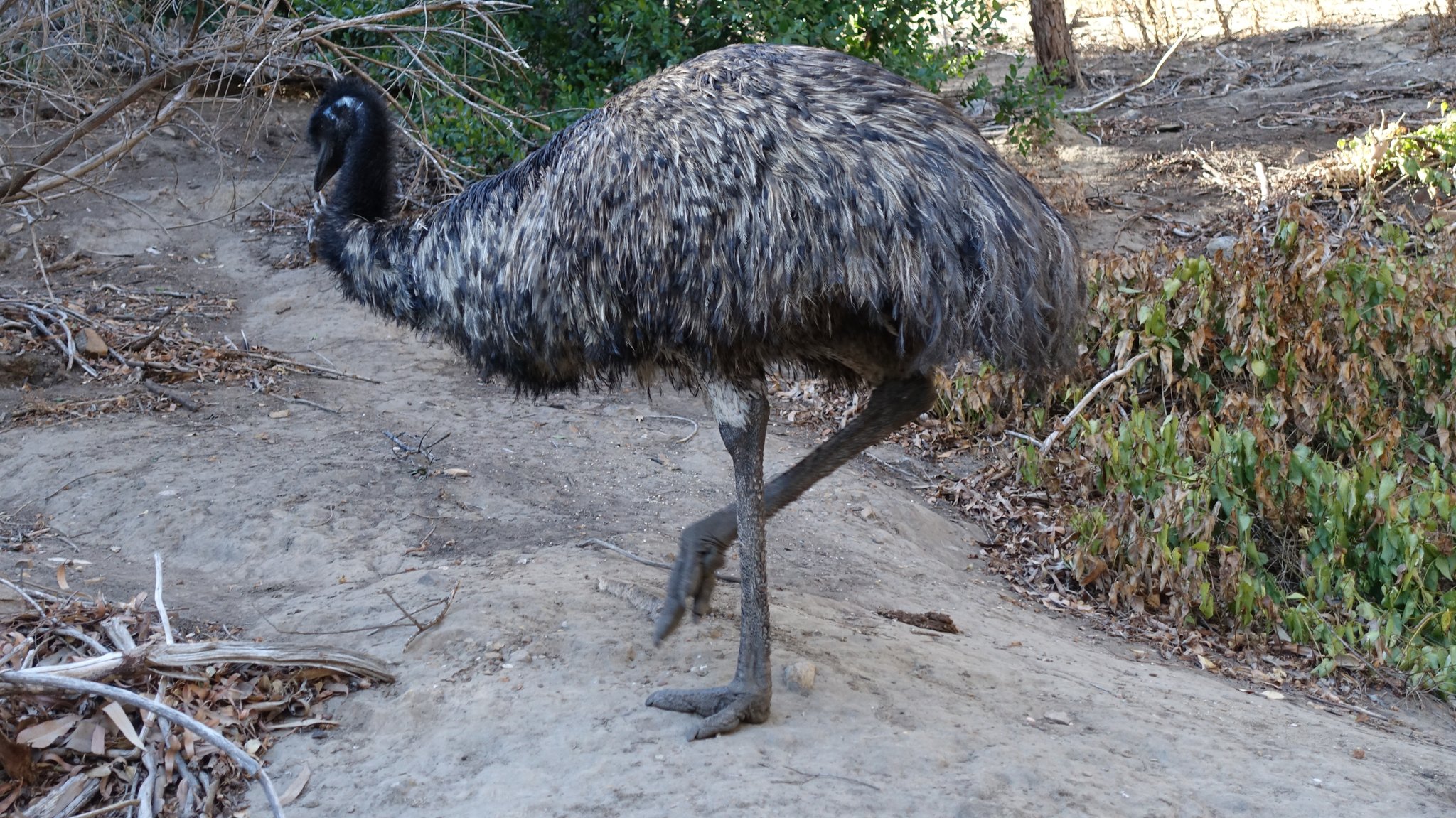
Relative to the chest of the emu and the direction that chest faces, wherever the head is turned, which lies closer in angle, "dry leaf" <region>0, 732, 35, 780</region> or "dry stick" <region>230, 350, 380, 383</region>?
the dry leaf

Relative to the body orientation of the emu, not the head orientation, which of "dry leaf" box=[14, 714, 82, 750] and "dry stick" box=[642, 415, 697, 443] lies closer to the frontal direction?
the dry leaf

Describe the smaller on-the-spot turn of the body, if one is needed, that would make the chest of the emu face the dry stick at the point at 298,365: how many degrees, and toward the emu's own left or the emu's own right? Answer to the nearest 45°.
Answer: approximately 45° to the emu's own right

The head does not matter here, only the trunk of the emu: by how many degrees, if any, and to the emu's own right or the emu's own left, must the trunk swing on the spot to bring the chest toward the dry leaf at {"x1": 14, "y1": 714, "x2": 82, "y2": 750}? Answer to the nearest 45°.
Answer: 0° — it already faces it

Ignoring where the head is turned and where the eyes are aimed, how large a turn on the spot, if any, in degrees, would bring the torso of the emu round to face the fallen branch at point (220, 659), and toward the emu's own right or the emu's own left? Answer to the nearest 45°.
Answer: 0° — it already faces it

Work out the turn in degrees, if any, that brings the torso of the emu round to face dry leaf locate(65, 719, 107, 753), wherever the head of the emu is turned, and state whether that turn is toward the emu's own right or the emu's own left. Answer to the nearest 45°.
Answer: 0° — it already faces it

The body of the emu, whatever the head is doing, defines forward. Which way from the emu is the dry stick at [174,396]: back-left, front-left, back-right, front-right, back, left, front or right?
front-right

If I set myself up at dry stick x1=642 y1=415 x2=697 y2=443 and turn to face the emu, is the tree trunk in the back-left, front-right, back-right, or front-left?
back-left

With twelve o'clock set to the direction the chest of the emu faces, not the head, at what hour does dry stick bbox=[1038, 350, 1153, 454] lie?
The dry stick is roughly at 4 o'clock from the emu.

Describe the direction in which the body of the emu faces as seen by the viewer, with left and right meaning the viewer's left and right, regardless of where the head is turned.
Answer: facing to the left of the viewer
